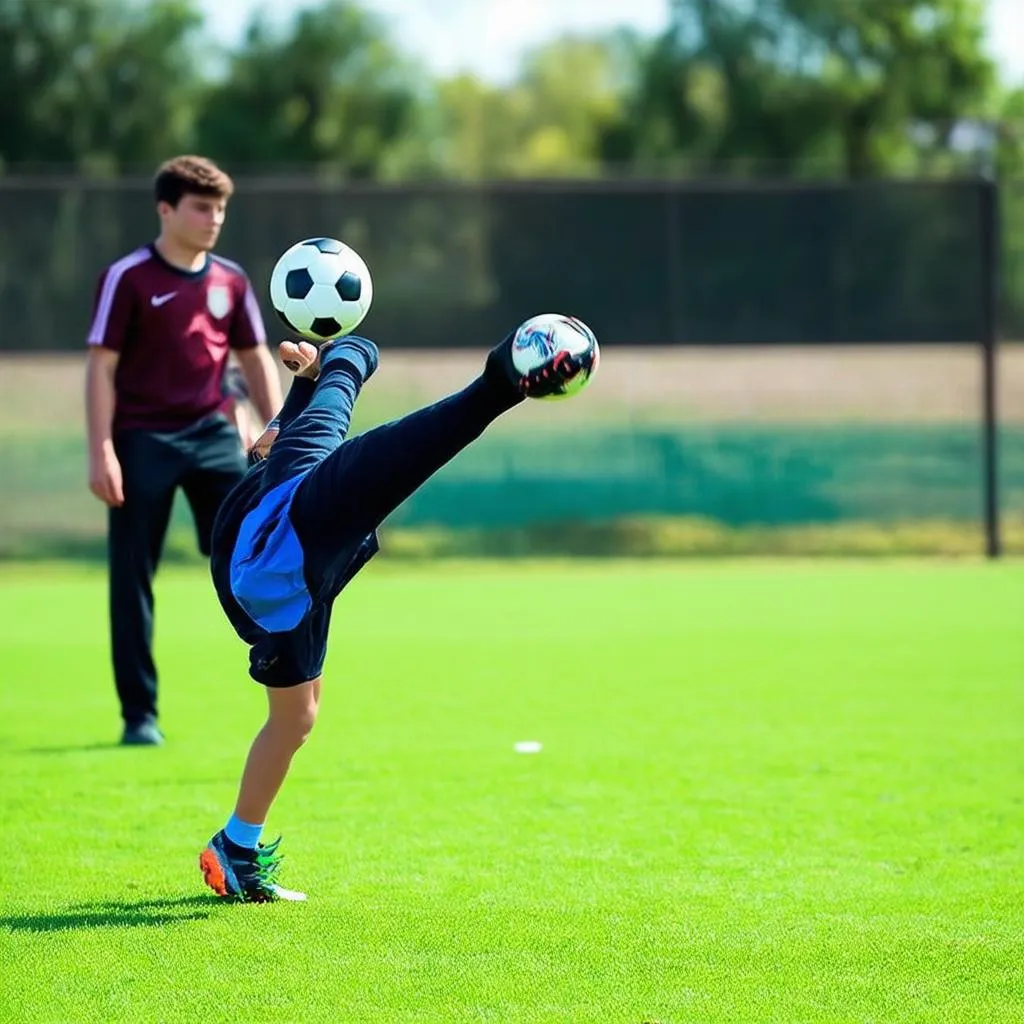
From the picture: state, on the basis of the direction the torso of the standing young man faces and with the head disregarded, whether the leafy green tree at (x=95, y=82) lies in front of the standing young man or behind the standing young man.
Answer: behind

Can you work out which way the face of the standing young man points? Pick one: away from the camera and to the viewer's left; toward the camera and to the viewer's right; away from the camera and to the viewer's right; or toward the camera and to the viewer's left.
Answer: toward the camera and to the viewer's right

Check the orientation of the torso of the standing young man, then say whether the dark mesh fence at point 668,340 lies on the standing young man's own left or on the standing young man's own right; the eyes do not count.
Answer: on the standing young man's own left

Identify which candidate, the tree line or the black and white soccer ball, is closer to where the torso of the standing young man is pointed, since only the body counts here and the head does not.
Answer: the black and white soccer ball

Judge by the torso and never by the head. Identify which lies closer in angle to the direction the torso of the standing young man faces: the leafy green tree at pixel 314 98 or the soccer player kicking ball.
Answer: the soccer player kicking ball

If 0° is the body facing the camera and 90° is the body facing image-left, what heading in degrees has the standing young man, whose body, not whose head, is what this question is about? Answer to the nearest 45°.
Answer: approximately 315°

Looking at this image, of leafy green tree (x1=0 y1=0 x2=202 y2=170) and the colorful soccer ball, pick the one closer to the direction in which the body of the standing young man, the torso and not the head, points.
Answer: the colorful soccer ball

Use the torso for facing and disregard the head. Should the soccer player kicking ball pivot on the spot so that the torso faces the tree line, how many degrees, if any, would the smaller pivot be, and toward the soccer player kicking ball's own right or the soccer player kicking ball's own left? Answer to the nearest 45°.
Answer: approximately 90° to the soccer player kicking ball's own left

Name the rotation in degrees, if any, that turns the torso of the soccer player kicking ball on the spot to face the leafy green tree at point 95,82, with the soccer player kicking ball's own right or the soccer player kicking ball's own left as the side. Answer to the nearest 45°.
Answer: approximately 90° to the soccer player kicking ball's own left

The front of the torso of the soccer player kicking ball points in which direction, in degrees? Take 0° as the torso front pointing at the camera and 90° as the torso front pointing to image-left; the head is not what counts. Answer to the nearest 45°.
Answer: approximately 270°
